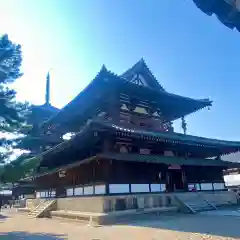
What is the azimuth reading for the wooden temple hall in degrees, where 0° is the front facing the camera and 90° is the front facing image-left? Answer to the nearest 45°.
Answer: approximately 45°

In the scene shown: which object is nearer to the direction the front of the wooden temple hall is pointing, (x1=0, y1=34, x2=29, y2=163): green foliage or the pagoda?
the green foliage

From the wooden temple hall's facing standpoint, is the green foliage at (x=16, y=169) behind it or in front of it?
in front

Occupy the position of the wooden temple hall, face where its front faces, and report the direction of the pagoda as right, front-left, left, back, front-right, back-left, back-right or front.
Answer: right
